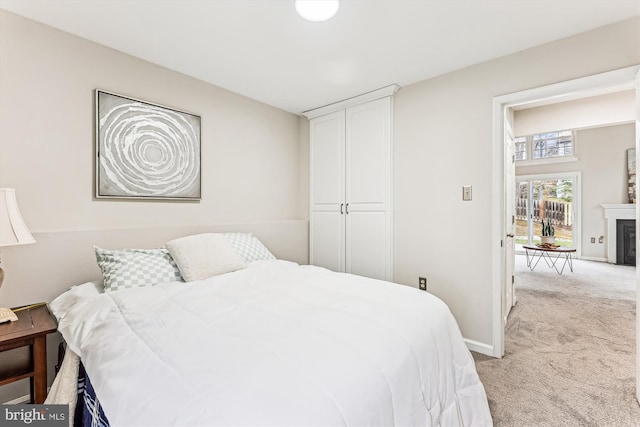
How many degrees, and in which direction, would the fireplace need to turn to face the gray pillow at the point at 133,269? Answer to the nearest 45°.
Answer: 0° — it already faces it

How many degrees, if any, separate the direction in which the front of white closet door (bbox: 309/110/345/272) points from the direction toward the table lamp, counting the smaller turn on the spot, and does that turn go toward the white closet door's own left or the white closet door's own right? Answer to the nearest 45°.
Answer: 0° — it already faces it

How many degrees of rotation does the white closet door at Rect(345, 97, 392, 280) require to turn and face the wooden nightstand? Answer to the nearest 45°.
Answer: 0° — it already faces it

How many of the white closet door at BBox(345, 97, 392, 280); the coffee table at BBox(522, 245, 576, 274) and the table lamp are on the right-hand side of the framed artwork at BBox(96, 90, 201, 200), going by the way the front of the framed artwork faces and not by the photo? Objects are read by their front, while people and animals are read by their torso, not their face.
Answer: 1

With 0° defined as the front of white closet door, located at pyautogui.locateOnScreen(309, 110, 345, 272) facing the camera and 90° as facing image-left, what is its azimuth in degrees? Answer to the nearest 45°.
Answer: approximately 45°

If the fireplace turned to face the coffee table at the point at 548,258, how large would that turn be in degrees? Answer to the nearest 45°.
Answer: approximately 45° to its right

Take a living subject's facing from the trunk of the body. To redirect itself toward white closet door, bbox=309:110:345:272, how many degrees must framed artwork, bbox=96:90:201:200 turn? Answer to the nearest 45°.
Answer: approximately 45° to its left

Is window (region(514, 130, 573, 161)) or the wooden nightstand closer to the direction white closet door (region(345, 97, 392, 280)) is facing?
the wooden nightstand
